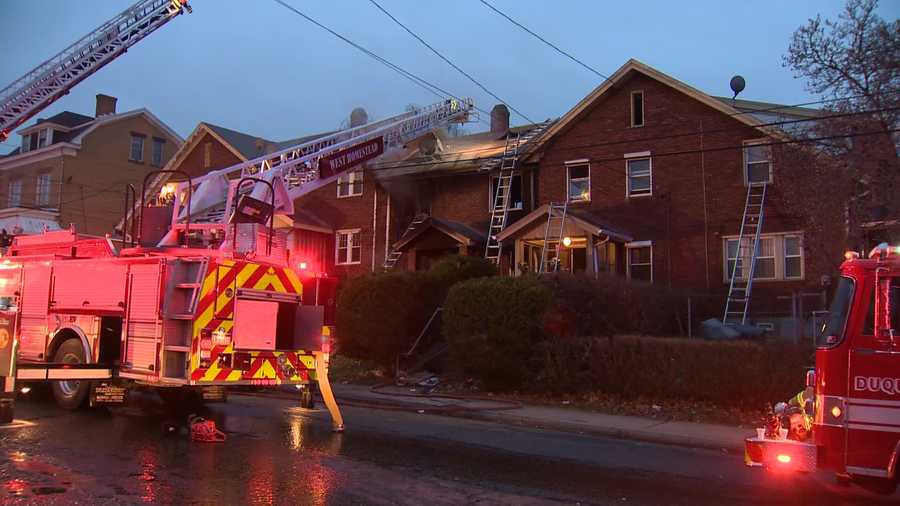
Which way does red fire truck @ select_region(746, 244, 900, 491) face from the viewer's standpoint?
to the viewer's left

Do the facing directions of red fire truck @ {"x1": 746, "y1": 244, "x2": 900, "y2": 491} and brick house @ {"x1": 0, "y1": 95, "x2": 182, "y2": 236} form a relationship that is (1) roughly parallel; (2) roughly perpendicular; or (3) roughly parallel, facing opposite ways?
roughly perpendicular

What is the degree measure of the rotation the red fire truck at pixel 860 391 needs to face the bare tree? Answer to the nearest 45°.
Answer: approximately 90° to its right

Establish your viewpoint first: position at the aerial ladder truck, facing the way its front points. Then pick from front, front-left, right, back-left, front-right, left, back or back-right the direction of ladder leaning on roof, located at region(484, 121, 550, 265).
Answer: right

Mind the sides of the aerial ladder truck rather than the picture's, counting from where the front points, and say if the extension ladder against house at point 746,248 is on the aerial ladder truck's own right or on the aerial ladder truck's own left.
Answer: on the aerial ladder truck's own right

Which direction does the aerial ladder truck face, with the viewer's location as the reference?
facing away from the viewer and to the left of the viewer

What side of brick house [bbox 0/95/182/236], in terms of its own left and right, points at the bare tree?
left

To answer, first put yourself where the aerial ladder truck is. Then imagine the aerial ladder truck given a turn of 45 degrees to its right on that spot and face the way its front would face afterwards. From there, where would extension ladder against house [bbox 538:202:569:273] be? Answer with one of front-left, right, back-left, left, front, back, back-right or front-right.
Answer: front-right

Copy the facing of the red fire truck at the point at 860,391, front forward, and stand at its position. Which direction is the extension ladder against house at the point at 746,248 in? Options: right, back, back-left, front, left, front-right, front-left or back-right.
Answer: right

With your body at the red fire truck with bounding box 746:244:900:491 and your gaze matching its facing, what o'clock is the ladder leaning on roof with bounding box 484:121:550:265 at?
The ladder leaning on roof is roughly at 2 o'clock from the red fire truck.

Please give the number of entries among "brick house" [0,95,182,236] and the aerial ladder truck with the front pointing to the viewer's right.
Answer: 0

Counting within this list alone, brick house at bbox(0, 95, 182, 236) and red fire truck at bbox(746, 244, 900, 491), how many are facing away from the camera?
0

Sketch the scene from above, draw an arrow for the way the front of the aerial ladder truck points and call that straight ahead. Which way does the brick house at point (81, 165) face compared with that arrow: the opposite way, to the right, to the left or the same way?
to the left

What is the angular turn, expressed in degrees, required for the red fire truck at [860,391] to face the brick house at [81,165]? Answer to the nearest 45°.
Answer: approximately 45° to its right

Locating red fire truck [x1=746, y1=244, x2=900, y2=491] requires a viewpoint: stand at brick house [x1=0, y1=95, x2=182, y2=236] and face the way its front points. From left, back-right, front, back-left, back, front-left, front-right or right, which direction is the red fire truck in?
front-left

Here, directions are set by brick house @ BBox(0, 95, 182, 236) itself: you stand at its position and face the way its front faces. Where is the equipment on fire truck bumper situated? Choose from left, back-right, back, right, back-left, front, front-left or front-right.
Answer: front-left
